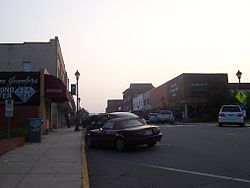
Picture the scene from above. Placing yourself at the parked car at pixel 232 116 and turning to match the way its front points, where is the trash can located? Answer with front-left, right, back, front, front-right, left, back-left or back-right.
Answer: back-left

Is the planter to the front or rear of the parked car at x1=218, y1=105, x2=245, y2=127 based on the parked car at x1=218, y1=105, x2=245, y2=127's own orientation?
to the rear

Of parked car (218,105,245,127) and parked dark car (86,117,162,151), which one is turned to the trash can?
the parked dark car

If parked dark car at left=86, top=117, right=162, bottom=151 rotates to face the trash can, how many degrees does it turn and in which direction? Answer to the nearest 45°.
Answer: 0° — it already faces it

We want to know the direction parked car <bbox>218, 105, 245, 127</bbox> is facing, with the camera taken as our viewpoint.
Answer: facing away from the viewer

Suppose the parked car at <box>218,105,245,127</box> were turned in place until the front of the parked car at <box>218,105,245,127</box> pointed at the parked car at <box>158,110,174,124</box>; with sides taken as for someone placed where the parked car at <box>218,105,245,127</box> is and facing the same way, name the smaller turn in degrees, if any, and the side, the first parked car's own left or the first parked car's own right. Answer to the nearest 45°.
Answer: approximately 45° to the first parked car's own left

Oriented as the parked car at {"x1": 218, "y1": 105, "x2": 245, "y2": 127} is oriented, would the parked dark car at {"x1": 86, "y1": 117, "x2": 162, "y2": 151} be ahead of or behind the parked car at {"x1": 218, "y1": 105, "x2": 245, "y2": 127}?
behind
